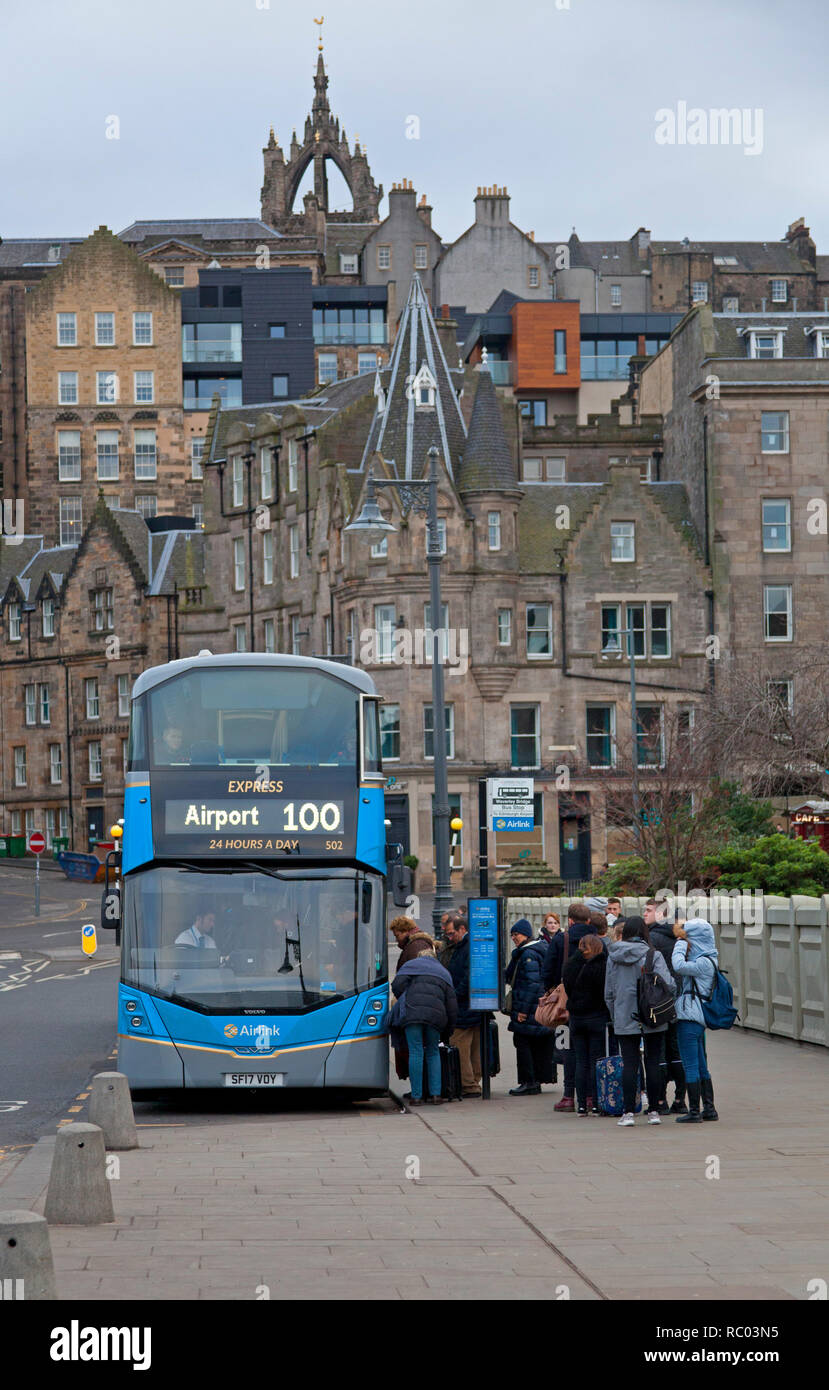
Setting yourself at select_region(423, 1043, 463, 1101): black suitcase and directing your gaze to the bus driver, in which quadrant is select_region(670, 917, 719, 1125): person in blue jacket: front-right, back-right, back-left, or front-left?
back-left

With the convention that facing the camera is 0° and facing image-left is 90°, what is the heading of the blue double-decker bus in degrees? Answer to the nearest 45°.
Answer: approximately 0°

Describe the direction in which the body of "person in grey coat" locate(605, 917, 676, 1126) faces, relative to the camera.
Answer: away from the camera

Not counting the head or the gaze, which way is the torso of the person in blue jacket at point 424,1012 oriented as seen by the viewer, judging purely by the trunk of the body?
away from the camera

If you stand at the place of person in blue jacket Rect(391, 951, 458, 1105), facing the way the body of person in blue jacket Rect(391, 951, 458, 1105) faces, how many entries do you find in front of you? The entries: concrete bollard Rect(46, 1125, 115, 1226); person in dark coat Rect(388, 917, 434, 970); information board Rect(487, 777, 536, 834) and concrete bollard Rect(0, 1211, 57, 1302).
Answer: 2

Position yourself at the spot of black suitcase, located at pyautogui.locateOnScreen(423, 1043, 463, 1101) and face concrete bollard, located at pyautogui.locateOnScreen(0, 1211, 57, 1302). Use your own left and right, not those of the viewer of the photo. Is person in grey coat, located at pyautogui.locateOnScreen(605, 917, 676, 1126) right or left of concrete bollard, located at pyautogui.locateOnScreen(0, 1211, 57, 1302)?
left

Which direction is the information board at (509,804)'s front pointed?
toward the camera

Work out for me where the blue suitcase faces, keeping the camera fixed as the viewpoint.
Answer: facing the viewer

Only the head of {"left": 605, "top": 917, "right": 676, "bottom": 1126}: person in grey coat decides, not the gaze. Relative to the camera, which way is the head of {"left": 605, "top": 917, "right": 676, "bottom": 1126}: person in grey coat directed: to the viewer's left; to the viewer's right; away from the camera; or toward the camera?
away from the camera

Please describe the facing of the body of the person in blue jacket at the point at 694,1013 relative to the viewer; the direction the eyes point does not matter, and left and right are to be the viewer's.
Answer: facing to the left of the viewer

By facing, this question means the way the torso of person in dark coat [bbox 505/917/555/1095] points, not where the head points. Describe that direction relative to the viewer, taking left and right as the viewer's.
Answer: facing to the left of the viewer

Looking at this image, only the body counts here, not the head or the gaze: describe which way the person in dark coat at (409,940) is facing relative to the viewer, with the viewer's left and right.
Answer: facing to the left of the viewer
